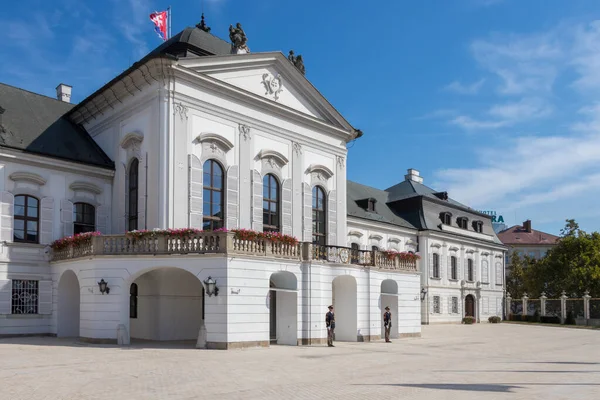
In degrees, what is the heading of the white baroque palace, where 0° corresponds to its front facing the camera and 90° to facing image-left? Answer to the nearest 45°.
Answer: approximately 315°

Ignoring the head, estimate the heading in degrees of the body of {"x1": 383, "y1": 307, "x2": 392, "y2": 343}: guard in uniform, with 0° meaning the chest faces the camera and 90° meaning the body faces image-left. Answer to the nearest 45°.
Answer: approximately 315°

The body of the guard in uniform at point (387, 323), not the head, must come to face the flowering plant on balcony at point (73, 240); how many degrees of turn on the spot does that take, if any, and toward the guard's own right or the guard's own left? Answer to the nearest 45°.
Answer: approximately 90° to the guard's own right

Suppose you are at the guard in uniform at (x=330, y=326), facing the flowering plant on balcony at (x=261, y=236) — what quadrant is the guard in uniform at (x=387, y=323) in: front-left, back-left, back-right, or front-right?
back-right

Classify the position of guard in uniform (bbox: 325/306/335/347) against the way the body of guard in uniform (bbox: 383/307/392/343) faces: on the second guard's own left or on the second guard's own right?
on the second guard's own right

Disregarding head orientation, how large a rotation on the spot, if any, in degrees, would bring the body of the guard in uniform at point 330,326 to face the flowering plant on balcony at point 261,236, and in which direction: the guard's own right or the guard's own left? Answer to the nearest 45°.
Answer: approximately 90° to the guard's own right

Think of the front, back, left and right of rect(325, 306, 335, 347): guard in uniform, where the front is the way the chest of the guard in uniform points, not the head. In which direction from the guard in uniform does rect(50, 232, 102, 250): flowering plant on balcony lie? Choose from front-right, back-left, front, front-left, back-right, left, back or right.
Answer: back-right

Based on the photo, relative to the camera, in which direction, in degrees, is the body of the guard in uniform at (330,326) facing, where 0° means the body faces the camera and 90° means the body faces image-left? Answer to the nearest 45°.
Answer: approximately 315°
